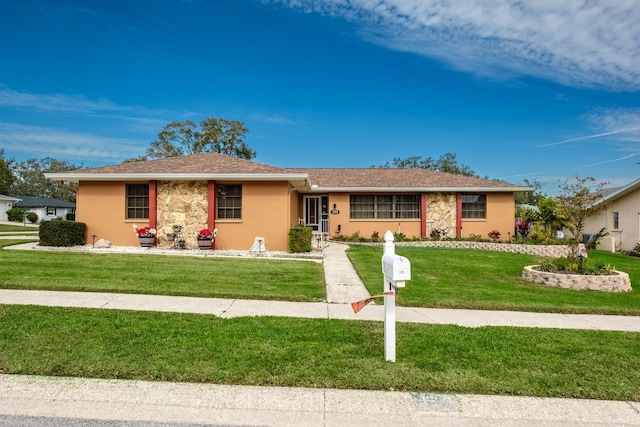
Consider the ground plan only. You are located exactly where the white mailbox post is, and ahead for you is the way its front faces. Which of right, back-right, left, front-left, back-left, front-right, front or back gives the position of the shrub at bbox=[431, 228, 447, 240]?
back-left

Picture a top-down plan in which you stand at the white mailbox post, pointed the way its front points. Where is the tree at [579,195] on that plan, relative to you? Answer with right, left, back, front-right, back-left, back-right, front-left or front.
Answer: left

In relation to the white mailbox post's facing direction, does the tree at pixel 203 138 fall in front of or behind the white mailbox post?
behind

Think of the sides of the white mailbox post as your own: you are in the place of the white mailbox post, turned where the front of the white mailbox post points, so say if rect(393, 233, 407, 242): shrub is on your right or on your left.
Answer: on your left

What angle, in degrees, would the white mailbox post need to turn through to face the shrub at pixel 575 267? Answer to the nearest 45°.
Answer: approximately 90° to its left

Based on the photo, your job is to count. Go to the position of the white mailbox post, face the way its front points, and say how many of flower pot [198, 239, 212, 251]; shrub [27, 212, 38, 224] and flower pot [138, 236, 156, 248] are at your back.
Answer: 3

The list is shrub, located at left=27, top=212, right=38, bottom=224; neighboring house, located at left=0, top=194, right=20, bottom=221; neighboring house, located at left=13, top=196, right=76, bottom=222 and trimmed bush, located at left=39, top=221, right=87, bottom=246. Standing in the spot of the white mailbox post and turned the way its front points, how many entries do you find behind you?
4

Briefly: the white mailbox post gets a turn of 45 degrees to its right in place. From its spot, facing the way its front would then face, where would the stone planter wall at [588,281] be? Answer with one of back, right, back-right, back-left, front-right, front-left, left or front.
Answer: back-left

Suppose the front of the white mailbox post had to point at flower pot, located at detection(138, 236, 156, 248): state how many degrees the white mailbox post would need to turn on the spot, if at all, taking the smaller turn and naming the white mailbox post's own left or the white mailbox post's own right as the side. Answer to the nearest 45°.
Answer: approximately 180°

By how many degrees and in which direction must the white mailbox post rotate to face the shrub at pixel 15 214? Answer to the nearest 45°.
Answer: approximately 180°

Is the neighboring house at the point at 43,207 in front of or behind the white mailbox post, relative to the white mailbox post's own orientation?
behind

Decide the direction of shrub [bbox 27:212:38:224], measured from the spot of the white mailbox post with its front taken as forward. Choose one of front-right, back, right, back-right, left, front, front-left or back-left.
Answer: back

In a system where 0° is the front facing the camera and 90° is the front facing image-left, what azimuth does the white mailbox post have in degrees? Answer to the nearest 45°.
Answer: approximately 315°

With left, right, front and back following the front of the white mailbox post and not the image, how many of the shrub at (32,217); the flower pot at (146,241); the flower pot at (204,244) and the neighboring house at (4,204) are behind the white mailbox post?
4
